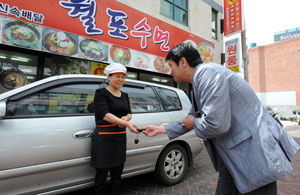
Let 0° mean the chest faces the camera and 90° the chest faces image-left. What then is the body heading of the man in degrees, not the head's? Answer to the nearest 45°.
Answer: approximately 90°

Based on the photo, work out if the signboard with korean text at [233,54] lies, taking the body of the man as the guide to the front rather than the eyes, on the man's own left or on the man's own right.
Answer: on the man's own right

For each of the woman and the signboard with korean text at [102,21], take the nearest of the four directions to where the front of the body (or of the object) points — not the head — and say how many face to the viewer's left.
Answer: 0

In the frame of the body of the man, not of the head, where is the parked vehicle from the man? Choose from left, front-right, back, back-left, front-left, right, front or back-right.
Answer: front

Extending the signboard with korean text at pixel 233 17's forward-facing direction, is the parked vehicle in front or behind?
in front

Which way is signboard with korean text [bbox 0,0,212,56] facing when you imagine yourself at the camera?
facing the viewer and to the right of the viewer

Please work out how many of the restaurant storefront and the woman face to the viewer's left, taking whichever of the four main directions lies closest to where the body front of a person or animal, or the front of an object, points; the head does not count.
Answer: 0

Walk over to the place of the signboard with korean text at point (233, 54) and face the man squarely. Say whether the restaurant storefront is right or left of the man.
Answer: right

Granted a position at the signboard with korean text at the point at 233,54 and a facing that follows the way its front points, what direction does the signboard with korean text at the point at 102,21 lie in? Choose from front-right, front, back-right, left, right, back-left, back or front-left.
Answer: front

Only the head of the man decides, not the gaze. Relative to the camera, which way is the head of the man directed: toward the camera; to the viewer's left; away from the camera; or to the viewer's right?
to the viewer's left

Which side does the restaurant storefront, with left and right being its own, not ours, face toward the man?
front

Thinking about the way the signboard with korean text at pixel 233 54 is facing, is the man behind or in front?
in front

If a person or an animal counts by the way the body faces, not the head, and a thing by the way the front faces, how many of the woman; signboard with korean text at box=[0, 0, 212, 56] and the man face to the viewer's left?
1
